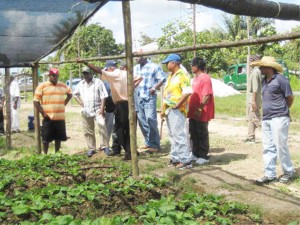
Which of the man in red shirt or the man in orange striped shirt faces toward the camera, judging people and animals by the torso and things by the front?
the man in orange striped shirt

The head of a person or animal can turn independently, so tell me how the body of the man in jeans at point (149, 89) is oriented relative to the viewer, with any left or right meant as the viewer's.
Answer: facing the viewer and to the left of the viewer

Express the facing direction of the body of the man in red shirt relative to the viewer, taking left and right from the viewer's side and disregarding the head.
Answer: facing to the left of the viewer

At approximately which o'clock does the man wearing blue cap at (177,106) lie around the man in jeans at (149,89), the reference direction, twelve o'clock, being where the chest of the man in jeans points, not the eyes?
The man wearing blue cap is roughly at 10 o'clock from the man in jeans.

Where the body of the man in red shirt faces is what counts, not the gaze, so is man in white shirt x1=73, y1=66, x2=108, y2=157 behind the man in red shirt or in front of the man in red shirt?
in front

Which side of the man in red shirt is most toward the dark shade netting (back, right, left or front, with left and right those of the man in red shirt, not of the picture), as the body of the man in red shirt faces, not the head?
front

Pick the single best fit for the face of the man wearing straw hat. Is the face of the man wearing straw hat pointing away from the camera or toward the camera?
toward the camera

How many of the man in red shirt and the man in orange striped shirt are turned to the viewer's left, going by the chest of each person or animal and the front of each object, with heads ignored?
1

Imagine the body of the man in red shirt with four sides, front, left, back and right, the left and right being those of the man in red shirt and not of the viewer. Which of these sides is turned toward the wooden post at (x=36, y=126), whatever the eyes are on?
front

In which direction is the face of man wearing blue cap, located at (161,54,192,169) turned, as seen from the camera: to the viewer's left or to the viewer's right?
to the viewer's left

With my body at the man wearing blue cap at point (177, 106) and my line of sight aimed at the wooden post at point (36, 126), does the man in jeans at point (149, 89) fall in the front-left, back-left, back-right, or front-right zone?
front-right

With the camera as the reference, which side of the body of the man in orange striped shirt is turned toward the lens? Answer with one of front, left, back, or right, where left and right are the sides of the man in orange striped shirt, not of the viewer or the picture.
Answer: front
